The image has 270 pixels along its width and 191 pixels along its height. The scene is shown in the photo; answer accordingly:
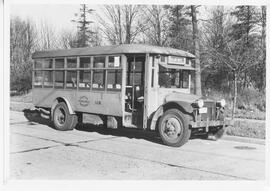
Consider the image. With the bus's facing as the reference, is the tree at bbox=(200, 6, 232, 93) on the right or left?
on its left

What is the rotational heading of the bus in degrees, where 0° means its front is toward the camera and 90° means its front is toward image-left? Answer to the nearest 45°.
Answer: approximately 315°

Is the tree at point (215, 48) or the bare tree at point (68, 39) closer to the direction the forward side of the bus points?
the tree

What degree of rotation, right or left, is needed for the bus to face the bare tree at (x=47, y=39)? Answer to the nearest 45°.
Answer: approximately 180°

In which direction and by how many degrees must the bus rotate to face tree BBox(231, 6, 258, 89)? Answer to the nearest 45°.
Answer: approximately 45° to its left

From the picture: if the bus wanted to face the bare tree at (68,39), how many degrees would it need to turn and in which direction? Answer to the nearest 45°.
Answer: approximately 180°

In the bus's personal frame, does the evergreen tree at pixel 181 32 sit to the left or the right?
on its left
